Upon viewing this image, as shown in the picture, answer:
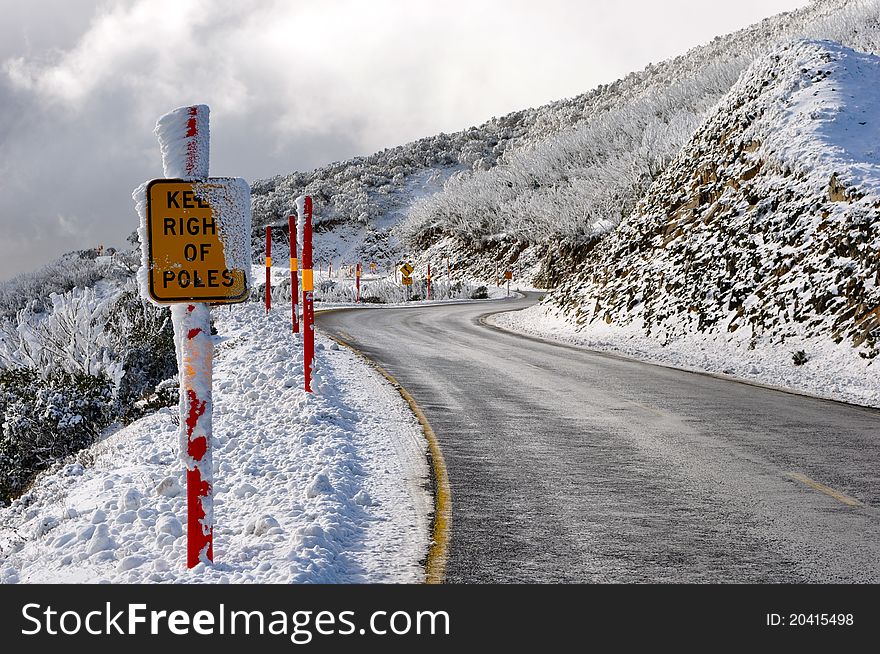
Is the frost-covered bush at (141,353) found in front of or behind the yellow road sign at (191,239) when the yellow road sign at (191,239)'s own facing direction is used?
behind

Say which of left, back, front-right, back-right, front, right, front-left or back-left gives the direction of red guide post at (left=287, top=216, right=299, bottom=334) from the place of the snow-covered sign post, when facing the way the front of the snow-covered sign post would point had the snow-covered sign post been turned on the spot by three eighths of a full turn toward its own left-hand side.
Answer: front-left

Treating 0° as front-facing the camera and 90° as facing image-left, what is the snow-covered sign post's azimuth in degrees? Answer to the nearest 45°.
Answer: approximately 0°

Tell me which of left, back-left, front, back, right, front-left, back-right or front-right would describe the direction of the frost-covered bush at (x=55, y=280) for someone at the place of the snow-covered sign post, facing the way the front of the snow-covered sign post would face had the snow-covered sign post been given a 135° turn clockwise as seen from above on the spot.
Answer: front-right

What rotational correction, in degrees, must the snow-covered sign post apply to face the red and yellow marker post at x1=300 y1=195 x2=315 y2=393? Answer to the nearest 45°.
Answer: approximately 180°

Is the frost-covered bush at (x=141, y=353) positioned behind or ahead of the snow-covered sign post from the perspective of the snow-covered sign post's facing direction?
behind

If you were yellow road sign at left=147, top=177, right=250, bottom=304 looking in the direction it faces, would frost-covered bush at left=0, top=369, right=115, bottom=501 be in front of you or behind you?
behind

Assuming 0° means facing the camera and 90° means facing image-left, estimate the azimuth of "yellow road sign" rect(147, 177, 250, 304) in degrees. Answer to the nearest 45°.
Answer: approximately 0°
